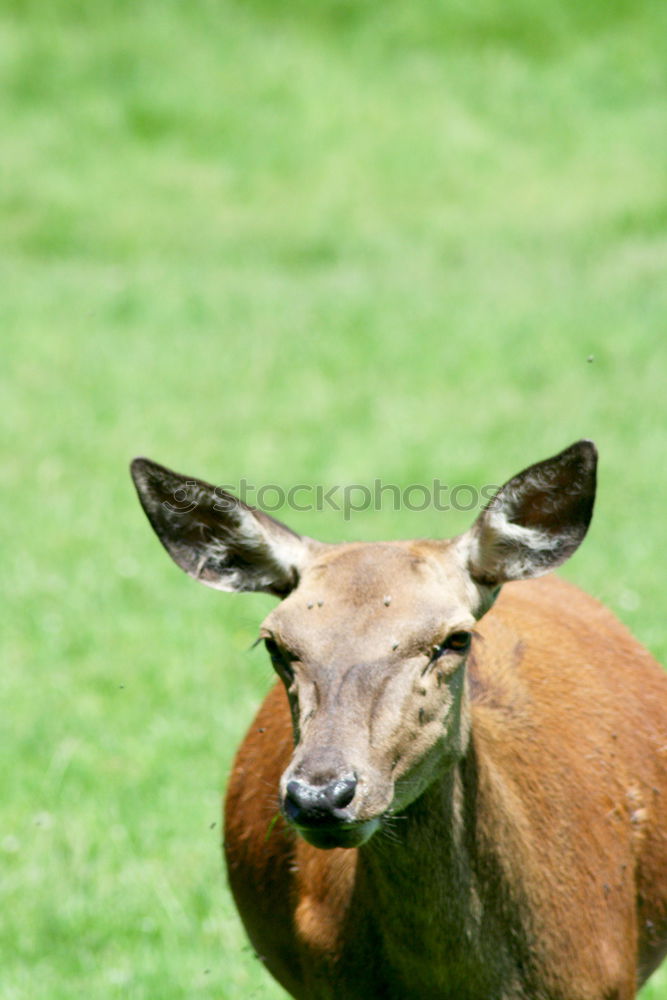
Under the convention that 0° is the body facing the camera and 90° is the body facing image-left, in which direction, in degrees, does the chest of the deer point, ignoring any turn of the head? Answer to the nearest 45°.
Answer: approximately 45°
